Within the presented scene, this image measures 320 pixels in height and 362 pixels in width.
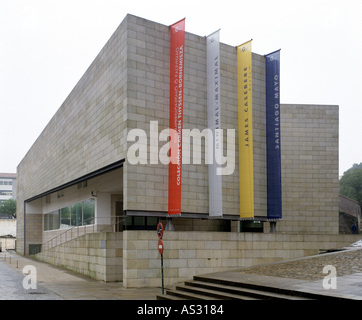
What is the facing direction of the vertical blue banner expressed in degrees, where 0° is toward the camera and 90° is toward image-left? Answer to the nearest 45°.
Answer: approximately 45°

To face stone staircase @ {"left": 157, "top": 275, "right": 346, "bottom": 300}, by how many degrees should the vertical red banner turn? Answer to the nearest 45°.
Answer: approximately 45° to its left

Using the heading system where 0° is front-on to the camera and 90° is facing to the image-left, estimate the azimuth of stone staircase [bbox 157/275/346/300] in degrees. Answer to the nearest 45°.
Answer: approximately 45°
